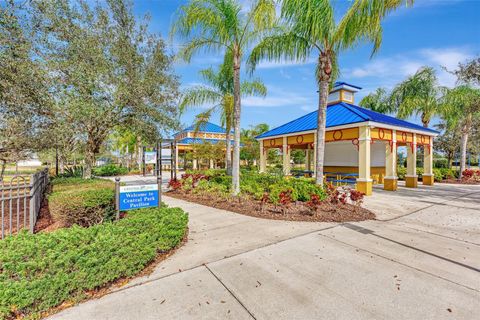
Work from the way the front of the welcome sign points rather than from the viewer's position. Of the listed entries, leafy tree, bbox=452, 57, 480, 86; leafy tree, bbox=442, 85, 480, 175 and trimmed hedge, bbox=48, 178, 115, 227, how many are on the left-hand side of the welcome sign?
2

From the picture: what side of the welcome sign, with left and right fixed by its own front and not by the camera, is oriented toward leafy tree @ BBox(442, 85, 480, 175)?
left

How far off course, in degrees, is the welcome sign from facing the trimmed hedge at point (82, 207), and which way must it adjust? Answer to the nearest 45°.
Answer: approximately 135° to its right

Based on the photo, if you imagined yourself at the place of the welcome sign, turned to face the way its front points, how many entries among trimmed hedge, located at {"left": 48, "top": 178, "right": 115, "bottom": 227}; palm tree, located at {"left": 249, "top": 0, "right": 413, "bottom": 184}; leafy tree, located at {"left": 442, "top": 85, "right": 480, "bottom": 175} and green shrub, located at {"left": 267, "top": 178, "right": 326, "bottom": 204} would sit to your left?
3

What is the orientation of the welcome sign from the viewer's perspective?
toward the camera

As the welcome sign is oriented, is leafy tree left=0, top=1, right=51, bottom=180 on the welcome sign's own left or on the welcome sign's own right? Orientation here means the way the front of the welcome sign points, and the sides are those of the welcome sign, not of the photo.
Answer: on the welcome sign's own right

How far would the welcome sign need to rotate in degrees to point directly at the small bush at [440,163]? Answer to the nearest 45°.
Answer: approximately 90° to its left

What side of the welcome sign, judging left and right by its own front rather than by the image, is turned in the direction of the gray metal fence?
right

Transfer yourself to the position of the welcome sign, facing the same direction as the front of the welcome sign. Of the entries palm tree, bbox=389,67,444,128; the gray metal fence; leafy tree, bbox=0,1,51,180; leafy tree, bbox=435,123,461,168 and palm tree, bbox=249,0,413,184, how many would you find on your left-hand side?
3

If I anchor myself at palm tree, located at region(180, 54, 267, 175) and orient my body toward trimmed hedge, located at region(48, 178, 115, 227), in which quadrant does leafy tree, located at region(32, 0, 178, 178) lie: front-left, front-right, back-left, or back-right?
front-right

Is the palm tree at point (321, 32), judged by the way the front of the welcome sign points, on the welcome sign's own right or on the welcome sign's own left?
on the welcome sign's own left

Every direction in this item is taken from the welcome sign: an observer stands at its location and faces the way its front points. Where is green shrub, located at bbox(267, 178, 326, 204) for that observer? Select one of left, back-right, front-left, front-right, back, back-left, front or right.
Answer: left

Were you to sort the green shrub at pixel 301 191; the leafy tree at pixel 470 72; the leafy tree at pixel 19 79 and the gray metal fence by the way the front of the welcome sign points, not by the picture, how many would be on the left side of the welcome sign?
2

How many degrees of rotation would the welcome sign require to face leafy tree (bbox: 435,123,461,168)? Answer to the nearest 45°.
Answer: approximately 90° to its left

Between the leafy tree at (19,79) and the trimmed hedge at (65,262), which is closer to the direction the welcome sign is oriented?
the trimmed hedge

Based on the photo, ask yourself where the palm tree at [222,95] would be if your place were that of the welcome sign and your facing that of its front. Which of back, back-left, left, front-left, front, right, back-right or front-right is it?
back-left
